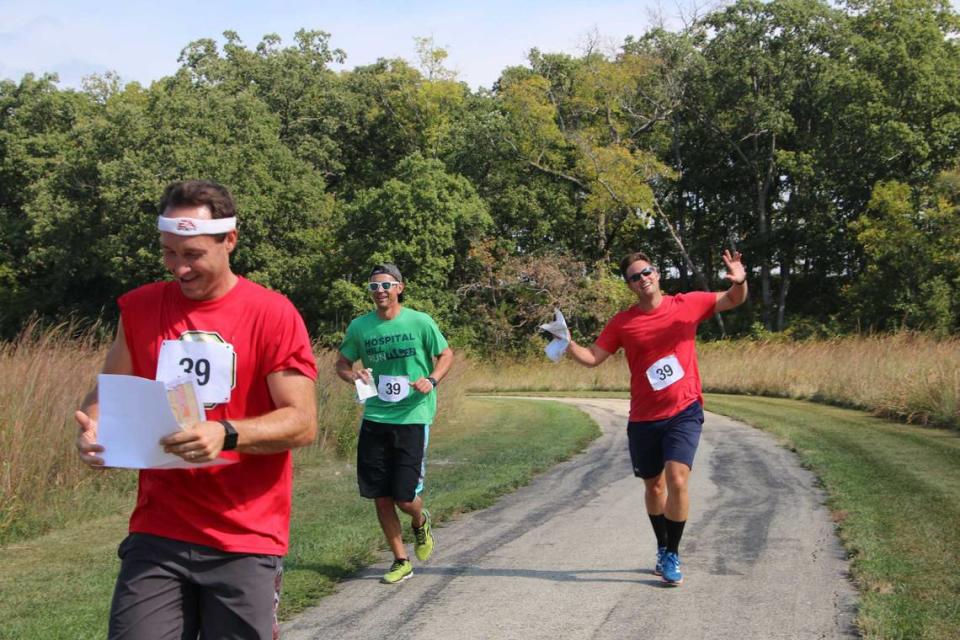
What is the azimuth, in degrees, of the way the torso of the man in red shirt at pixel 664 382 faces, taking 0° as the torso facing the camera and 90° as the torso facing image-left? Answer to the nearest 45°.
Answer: approximately 0°

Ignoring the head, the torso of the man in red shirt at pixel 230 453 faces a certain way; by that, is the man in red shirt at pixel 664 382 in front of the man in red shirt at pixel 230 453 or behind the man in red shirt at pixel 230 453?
behind

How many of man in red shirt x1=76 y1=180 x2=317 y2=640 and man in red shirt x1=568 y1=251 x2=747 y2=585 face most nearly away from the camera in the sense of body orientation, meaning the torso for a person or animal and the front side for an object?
0

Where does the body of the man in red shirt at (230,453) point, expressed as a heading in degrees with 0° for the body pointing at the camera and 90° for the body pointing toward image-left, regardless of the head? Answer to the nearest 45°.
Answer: approximately 45°

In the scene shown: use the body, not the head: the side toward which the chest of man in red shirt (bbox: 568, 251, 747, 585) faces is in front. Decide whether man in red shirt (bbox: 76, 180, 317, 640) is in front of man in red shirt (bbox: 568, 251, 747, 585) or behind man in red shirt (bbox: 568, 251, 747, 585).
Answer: in front

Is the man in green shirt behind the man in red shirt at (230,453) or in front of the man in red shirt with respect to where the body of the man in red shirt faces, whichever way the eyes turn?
behind

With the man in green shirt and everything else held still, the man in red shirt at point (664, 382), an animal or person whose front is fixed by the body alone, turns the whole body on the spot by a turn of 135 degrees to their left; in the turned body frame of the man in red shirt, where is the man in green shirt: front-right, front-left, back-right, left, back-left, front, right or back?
back-left
